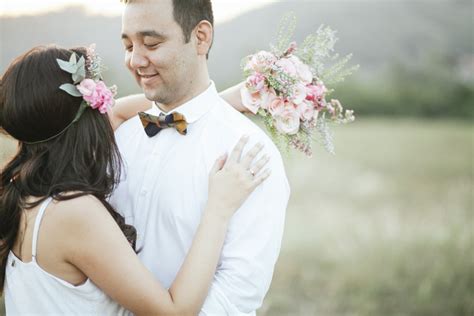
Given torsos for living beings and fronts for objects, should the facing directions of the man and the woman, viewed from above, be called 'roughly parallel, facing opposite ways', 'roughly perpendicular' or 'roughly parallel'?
roughly parallel, facing opposite ways

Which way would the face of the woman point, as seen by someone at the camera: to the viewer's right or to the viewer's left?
to the viewer's right

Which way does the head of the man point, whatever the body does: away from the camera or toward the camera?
toward the camera

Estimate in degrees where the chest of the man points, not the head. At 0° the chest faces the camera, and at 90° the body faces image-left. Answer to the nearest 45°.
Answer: approximately 45°

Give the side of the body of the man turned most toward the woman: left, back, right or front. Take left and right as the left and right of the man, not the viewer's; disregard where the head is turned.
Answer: front

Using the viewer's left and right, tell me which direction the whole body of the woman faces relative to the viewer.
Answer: facing away from the viewer and to the right of the viewer

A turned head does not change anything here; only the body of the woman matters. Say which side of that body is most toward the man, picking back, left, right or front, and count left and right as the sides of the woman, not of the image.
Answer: front
